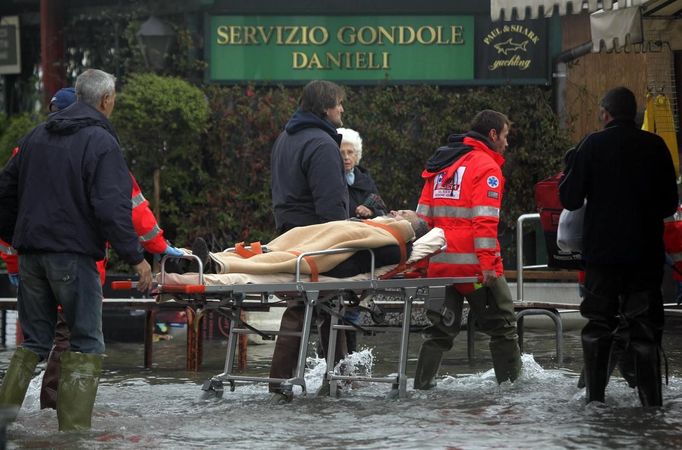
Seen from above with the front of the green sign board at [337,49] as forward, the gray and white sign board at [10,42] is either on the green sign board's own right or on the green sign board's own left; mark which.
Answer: on the green sign board's own right

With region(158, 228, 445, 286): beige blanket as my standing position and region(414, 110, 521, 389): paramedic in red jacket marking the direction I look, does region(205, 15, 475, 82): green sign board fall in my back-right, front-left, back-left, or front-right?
front-left

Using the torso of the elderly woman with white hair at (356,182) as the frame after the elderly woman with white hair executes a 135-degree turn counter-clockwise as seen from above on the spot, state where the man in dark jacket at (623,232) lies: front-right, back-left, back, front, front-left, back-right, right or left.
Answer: front-right

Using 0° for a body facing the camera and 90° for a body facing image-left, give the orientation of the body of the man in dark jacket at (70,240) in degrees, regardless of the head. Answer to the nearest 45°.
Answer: approximately 225°

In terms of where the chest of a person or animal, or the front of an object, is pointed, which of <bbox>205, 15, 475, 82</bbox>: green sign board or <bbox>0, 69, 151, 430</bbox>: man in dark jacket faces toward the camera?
the green sign board

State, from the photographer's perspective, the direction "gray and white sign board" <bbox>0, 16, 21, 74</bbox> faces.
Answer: facing the viewer

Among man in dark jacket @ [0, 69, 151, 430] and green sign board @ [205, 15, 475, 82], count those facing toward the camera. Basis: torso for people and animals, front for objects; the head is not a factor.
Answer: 1

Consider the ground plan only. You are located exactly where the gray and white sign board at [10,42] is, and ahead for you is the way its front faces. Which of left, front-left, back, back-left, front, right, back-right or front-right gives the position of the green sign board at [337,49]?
front-left

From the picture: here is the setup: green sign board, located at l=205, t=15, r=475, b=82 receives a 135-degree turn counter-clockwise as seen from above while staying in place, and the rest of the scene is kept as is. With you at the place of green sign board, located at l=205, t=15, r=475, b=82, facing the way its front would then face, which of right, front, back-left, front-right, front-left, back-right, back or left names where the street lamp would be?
back-left

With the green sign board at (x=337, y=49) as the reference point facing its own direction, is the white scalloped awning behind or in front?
in front

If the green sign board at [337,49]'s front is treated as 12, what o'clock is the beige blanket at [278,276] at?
The beige blanket is roughly at 12 o'clock from the green sign board.

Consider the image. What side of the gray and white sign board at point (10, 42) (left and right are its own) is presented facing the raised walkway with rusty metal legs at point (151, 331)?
front
